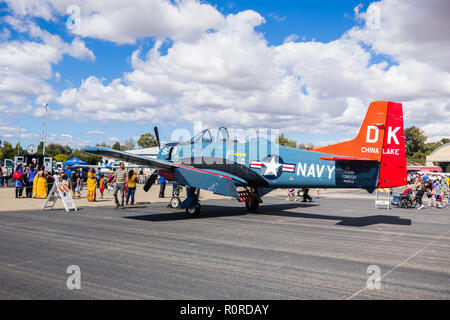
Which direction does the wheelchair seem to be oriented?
to the viewer's left

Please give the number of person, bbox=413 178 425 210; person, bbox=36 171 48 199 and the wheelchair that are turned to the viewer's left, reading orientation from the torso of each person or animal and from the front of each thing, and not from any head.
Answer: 2

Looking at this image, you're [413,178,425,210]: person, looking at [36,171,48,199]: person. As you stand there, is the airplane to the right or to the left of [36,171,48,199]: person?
left

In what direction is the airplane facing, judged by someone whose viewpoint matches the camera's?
facing away from the viewer and to the left of the viewer

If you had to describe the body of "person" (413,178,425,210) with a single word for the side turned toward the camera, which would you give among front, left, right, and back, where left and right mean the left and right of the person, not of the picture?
left
